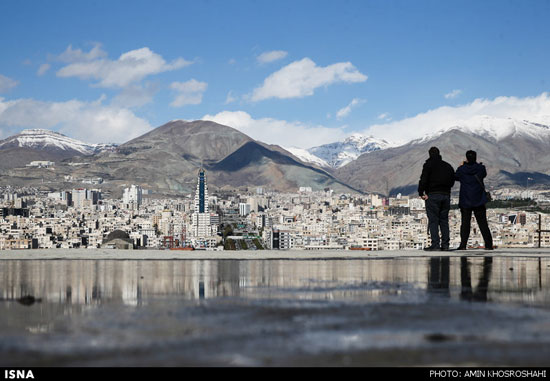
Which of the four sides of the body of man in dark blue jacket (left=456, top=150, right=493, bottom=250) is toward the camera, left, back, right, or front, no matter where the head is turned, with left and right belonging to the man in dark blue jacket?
back
